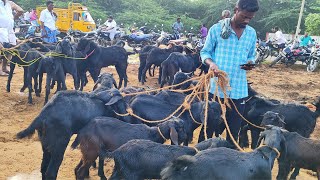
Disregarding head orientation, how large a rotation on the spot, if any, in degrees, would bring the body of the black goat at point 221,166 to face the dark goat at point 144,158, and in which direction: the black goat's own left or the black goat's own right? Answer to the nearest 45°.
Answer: approximately 135° to the black goat's own left

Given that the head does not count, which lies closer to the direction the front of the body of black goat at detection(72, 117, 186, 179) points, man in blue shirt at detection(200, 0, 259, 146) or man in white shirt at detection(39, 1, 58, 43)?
the man in blue shirt

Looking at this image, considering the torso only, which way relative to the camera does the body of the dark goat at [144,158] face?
to the viewer's right

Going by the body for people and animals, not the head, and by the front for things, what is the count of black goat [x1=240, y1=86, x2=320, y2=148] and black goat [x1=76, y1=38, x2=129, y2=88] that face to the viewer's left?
2

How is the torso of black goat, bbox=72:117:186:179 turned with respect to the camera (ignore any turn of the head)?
to the viewer's right

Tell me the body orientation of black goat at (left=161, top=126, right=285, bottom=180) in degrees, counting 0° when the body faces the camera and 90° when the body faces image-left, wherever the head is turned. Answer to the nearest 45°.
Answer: approximately 270°

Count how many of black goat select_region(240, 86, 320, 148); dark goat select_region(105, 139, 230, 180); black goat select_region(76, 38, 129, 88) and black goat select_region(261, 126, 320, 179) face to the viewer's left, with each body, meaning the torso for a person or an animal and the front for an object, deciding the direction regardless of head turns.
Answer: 3

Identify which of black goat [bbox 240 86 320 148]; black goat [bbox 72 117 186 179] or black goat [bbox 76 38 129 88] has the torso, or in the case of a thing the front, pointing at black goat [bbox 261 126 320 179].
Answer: black goat [bbox 72 117 186 179]

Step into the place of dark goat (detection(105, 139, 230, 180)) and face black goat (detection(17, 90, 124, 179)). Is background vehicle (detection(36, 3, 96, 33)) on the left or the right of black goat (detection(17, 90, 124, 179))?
right
